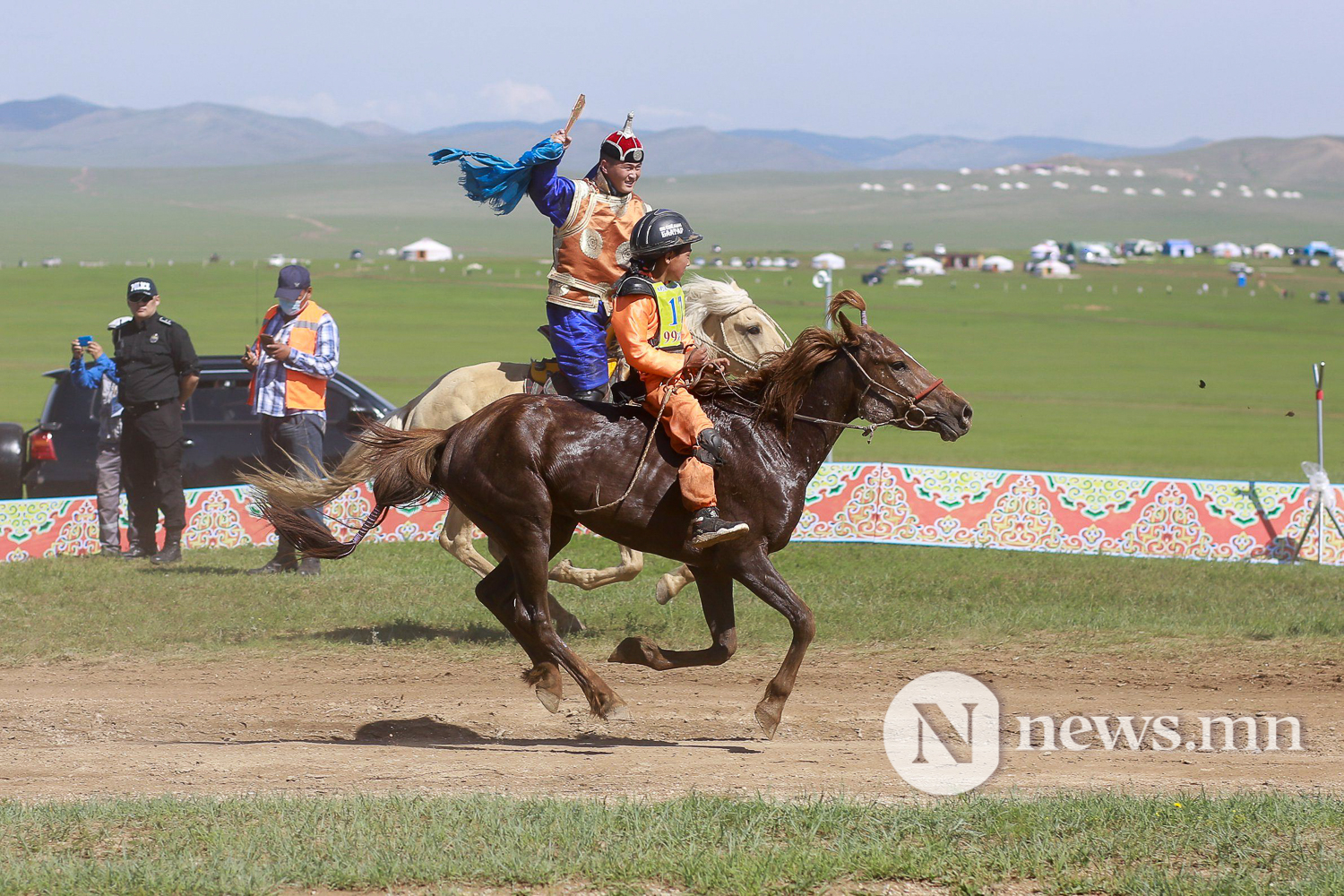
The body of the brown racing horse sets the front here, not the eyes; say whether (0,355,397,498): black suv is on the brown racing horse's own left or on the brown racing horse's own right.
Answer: on the brown racing horse's own left

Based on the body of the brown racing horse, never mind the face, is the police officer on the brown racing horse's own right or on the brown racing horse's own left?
on the brown racing horse's own left

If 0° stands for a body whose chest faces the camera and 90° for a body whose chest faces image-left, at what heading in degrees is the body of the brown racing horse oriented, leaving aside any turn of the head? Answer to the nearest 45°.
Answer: approximately 270°

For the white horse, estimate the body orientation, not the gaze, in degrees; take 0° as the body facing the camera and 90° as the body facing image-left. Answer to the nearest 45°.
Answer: approximately 270°

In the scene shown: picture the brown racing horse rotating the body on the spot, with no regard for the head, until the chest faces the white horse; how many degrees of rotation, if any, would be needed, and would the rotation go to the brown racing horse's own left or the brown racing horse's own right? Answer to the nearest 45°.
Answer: approximately 90° to the brown racing horse's own left

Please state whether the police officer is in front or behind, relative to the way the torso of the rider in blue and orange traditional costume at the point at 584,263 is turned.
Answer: behind

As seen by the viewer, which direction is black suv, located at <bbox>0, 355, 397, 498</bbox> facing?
to the viewer's right

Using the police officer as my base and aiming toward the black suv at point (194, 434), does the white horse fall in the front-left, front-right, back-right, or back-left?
back-right

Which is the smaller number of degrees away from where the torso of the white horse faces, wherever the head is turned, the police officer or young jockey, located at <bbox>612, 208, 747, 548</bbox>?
the young jockey
